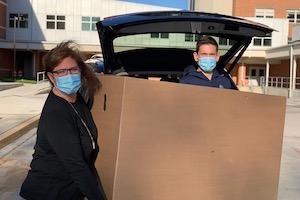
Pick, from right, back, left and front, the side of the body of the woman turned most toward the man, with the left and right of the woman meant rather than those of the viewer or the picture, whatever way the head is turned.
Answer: left

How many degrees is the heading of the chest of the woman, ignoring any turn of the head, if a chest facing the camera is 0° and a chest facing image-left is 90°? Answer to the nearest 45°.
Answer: approximately 315°

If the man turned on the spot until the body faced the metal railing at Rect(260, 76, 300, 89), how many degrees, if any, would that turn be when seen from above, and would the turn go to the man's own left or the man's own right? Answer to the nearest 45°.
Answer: approximately 180°

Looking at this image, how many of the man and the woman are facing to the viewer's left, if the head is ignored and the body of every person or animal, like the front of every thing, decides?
0

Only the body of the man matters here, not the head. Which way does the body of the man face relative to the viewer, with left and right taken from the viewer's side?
facing the viewer

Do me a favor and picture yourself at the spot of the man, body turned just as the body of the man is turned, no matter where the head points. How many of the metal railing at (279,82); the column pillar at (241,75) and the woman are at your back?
2

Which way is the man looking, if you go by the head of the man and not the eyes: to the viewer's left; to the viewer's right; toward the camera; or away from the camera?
toward the camera

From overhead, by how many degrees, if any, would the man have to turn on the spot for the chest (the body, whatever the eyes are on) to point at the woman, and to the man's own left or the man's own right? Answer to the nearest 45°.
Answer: approximately 45° to the man's own right

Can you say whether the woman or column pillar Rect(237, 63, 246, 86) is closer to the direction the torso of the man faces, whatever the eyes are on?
the woman

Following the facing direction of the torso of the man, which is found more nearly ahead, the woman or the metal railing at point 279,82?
the woman

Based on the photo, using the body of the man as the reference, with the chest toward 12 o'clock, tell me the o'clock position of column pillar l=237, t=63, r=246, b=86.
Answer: The column pillar is roughly at 6 o'clock from the man.
